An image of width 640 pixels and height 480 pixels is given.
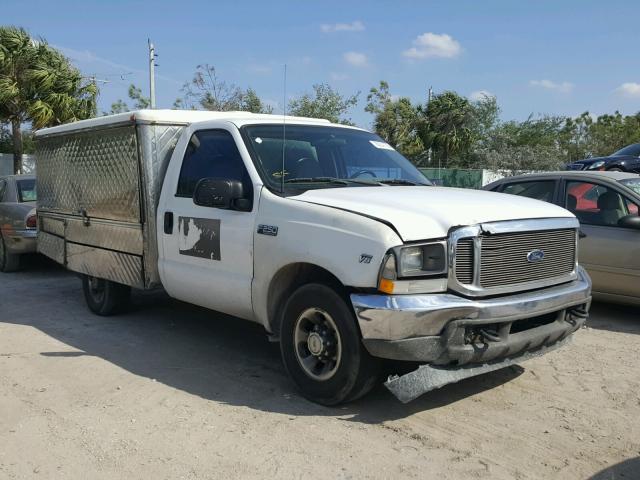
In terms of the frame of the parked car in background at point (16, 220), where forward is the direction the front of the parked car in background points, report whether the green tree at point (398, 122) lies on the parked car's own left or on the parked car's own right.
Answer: on the parked car's own right

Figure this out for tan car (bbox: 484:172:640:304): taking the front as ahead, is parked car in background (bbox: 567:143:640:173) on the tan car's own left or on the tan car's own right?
on the tan car's own left

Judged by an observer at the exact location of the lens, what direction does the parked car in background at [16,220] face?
facing away from the viewer and to the left of the viewer

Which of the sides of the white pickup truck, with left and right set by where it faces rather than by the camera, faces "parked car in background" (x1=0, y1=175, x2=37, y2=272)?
back

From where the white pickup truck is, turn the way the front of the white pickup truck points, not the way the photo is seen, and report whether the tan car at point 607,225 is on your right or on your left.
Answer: on your left

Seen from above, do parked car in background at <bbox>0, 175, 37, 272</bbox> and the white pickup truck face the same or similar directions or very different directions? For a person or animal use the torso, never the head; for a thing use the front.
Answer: very different directions

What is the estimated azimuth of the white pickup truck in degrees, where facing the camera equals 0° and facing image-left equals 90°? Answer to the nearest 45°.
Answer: approximately 315°

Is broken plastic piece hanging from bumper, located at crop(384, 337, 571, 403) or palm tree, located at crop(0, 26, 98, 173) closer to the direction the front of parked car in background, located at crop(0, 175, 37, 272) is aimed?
the palm tree
